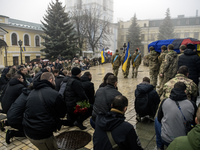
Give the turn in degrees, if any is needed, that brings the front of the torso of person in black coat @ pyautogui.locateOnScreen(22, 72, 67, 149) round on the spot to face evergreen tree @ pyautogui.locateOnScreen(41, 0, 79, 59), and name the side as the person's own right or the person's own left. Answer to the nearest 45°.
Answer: approximately 45° to the person's own left

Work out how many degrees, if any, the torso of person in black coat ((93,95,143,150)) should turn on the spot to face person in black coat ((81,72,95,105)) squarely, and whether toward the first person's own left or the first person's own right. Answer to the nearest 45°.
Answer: approximately 45° to the first person's own left

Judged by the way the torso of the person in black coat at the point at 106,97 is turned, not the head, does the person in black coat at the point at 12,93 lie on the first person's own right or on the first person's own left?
on the first person's own left

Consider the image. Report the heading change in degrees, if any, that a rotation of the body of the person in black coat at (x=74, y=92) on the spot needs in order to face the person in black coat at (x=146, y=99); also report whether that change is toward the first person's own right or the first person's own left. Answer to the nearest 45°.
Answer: approximately 45° to the first person's own right

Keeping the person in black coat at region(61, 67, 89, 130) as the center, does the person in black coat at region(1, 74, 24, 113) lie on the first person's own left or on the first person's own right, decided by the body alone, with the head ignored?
on the first person's own left

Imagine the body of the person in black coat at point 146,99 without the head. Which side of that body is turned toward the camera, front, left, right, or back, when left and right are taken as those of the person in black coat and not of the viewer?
back

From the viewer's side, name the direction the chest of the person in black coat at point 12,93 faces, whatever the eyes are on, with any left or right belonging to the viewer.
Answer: facing away from the viewer and to the right of the viewer

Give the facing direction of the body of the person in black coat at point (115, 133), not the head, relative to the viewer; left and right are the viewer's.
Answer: facing away from the viewer and to the right of the viewer

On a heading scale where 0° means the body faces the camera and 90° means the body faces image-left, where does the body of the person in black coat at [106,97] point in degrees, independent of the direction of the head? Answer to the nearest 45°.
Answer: approximately 225°

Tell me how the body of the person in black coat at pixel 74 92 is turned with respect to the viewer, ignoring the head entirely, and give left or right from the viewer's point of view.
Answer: facing away from the viewer and to the right of the viewer
